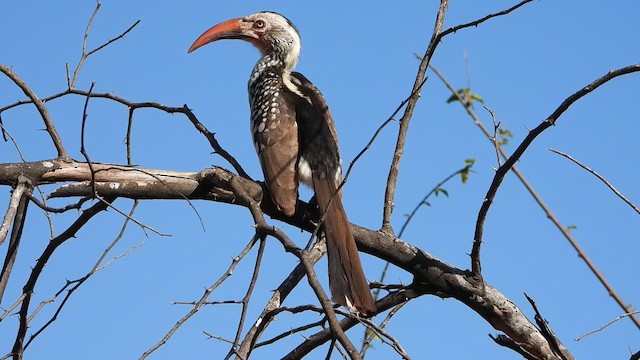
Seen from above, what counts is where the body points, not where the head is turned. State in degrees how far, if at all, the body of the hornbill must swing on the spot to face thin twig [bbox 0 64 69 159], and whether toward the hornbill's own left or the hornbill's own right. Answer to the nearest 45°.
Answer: approximately 45° to the hornbill's own left

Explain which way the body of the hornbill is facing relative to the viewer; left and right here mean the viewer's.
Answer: facing away from the viewer and to the left of the viewer

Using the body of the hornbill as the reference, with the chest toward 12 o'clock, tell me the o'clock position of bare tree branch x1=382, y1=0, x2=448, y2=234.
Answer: The bare tree branch is roughly at 6 o'clock from the hornbill.
